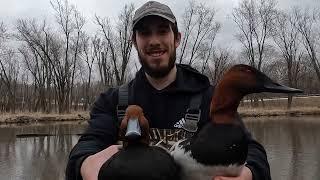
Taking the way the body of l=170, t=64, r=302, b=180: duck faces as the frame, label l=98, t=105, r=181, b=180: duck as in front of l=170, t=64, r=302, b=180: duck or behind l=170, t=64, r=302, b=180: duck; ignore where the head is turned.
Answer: behind

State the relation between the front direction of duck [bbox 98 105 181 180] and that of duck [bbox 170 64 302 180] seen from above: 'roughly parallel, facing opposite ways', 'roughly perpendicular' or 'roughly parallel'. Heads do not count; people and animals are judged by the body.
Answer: roughly perpendicular

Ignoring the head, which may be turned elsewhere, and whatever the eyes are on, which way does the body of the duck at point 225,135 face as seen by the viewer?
to the viewer's right

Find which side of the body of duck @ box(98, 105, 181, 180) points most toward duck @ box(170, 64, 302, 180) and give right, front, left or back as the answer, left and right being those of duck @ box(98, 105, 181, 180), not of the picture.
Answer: left

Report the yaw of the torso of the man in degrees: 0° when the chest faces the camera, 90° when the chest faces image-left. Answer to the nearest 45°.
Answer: approximately 0°
